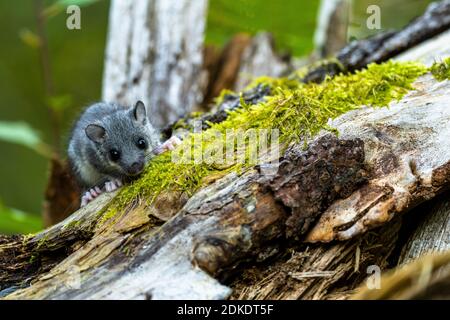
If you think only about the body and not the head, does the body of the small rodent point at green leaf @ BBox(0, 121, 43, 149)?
no

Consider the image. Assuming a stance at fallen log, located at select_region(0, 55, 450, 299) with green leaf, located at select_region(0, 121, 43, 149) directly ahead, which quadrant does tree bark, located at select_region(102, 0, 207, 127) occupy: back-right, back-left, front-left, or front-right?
front-right

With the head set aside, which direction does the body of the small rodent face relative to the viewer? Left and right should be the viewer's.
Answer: facing the viewer and to the right of the viewer

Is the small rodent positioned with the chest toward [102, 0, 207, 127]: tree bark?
no

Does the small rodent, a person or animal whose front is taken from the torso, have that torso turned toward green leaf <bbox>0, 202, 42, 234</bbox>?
no
